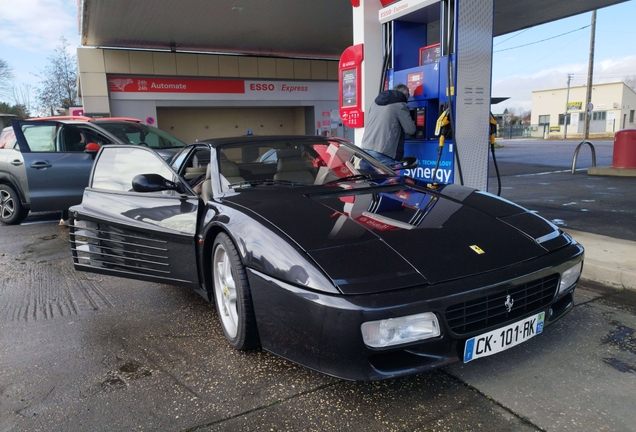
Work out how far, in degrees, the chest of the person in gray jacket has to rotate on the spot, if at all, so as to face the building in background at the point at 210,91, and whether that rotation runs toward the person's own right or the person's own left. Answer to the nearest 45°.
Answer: approximately 90° to the person's own left

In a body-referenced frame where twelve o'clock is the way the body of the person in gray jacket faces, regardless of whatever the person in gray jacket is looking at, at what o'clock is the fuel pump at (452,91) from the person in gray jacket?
The fuel pump is roughly at 1 o'clock from the person in gray jacket.

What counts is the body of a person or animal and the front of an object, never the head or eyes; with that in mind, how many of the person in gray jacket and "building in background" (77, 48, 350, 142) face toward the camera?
1

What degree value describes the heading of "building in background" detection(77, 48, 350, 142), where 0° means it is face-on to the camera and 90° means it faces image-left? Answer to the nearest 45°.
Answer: approximately 0°

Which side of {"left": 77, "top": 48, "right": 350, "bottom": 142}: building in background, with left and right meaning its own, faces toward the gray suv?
front

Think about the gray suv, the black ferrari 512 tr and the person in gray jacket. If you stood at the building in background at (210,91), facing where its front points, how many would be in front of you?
3

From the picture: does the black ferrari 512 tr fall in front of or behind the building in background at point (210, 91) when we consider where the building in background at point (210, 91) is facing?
in front

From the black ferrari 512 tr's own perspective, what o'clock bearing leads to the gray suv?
The gray suv is roughly at 6 o'clock from the black ferrari 512 tr.

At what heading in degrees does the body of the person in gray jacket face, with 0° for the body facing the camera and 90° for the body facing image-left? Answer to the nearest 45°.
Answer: approximately 225°

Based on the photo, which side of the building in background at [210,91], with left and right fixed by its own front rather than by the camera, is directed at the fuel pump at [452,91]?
front
